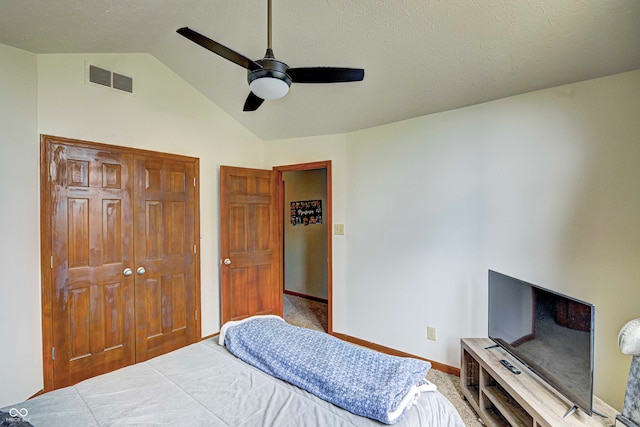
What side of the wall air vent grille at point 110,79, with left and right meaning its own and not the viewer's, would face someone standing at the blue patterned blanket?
front

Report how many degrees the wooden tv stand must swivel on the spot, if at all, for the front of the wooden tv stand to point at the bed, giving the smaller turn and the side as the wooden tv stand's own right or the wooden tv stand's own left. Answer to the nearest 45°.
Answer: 0° — it already faces it

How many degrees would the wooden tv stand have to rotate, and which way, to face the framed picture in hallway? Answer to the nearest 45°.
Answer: approximately 90° to its right

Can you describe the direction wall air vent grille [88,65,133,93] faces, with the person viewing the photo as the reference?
facing the viewer and to the right of the viewer

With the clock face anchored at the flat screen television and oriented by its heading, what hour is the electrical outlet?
The electrical outlet is roughly at 3 o'clock from the flat screen television.

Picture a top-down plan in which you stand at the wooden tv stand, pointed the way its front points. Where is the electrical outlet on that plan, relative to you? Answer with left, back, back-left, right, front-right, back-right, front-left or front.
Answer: right

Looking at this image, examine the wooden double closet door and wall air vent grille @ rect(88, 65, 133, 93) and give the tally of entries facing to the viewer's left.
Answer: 0

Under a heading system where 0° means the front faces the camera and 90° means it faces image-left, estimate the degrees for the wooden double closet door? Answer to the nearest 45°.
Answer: approximately 315°

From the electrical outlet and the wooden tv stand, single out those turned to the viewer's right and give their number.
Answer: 0

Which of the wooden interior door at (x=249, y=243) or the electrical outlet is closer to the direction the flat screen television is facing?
the wooden interior door

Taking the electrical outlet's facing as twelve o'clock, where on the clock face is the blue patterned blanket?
The blue patterned blanket is roughly at 11 o'clock from the electrical outlet.

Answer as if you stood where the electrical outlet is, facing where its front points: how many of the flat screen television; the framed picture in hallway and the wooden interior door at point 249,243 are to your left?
1

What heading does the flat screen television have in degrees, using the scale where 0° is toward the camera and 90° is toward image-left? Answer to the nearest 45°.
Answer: approximately 45°

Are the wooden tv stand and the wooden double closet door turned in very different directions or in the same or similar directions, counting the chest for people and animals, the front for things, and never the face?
very different directions

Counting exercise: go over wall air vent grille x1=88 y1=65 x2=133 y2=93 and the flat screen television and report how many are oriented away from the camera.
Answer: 0

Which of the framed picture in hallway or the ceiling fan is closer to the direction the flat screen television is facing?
the ceiling fan
